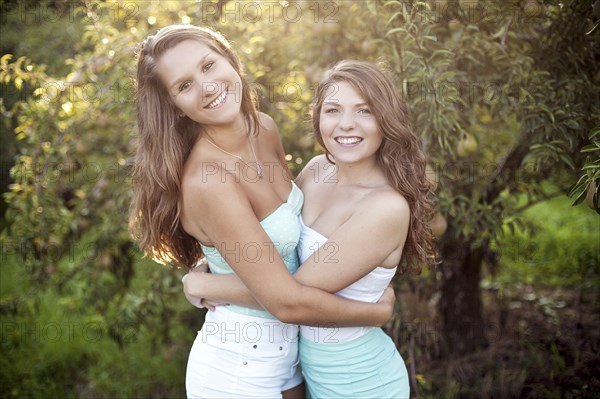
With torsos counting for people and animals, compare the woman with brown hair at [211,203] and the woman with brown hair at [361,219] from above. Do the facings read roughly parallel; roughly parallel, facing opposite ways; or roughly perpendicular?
roughly perpendicular

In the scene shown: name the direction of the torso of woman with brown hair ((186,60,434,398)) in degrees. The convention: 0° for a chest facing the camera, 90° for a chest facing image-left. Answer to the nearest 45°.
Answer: approximately 45°

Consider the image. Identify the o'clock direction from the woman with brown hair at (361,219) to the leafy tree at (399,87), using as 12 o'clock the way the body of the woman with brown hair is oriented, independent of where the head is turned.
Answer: The leafy tree is roughly at 5 o'clock from the woman with brown hair.

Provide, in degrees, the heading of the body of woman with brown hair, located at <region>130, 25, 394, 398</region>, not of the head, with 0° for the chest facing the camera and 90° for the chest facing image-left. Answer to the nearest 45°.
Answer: approximately 315°

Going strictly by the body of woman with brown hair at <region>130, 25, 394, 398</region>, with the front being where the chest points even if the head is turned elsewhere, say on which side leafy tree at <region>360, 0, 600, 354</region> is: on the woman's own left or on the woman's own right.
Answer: on the woman's own left
